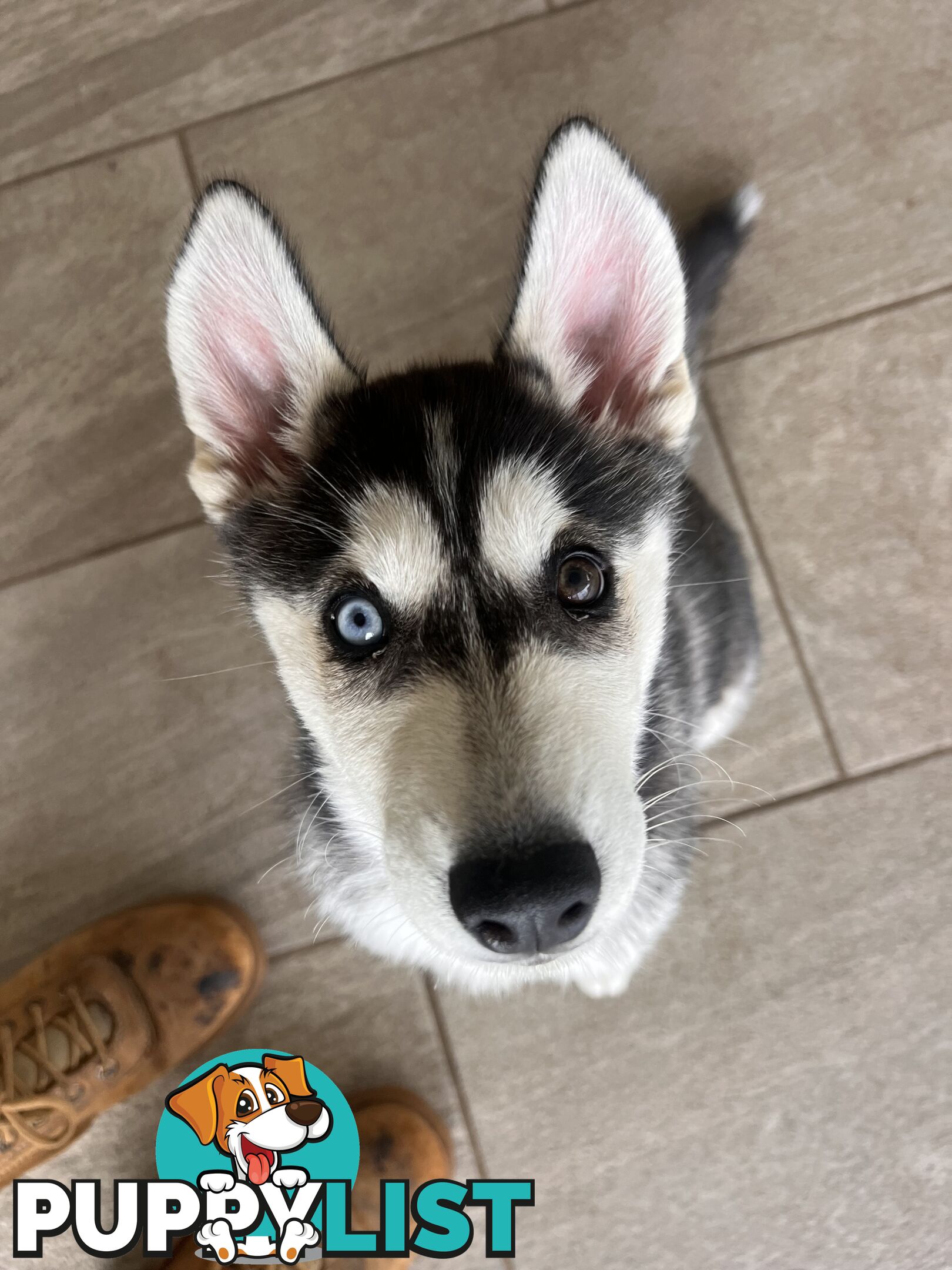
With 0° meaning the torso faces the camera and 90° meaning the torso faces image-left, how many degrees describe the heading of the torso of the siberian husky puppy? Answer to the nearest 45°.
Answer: approximately 0°
